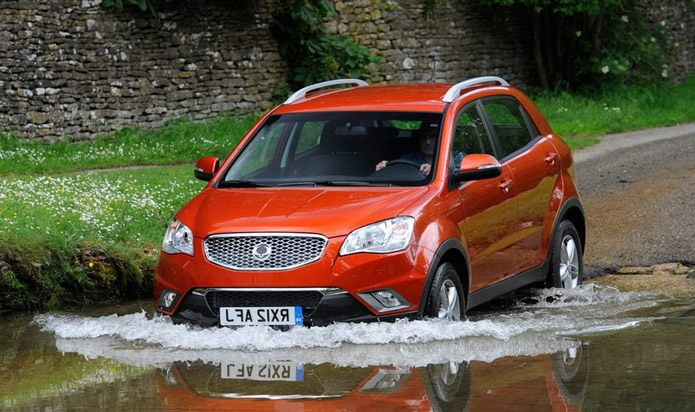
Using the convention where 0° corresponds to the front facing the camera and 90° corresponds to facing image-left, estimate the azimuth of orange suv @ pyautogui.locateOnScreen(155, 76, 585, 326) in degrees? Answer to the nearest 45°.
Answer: approximately 45°
